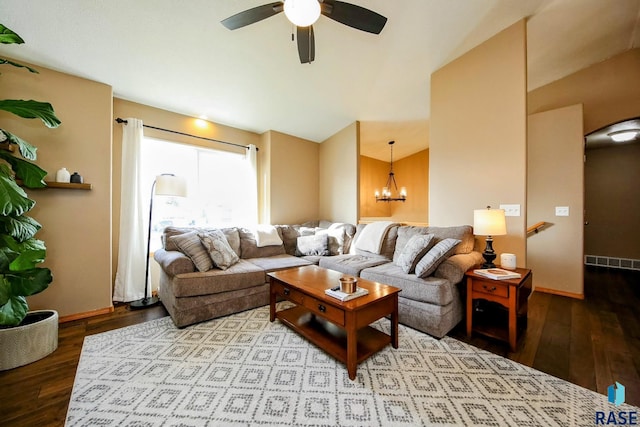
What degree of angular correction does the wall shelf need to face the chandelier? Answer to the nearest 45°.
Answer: approximately 45° to its left

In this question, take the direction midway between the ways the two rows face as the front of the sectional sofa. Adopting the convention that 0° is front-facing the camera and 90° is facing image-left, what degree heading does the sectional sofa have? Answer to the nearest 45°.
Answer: approximately 0°

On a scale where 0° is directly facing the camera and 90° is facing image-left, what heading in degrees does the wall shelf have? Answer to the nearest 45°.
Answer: approximately 315°

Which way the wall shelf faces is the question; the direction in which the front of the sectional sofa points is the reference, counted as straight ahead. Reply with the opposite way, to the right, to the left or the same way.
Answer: to the left

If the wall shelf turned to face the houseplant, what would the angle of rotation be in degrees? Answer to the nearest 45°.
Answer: approximately 45° to its right

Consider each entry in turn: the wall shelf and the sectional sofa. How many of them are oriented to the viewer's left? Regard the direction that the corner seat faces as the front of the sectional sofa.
0

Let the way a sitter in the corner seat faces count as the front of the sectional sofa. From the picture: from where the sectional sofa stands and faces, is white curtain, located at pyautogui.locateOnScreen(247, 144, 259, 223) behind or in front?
behind

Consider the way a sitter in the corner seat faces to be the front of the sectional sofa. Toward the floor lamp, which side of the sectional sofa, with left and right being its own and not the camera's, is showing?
right
